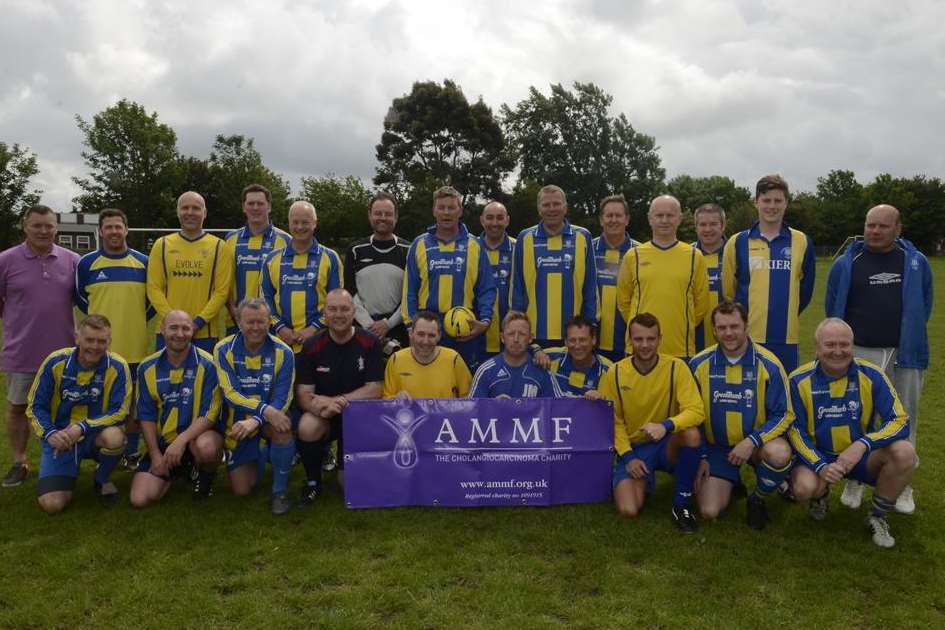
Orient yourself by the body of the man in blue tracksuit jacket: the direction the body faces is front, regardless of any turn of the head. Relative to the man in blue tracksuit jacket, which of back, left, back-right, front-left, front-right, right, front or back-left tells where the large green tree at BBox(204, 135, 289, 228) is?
back-right

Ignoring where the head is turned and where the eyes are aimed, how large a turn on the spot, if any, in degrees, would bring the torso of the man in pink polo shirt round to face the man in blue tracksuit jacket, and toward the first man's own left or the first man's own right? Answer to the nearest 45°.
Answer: approximately 45° to the first man's own left

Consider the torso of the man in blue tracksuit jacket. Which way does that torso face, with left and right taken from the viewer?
facing the viewer

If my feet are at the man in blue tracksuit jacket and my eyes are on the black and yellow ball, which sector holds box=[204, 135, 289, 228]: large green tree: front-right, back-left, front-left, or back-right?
front-right

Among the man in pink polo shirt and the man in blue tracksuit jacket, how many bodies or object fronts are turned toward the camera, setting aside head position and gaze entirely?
2

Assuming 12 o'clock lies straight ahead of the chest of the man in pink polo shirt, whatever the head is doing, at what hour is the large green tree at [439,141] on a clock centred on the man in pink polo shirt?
The large green tree is roughly at 7 o'clock from the man in pink polo shirt.

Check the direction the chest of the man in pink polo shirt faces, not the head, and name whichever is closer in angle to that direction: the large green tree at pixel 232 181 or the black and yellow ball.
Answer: the black and yellow ball

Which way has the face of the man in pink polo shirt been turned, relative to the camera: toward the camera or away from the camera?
toward the camera

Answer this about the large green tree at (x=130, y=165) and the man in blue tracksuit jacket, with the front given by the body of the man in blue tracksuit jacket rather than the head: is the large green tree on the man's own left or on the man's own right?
on the man's own right

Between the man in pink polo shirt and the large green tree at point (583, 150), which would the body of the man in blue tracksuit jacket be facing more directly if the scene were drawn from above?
the man in pink polo shirt

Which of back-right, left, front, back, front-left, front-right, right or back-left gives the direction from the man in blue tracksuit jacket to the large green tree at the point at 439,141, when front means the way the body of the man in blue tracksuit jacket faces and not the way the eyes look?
back-right

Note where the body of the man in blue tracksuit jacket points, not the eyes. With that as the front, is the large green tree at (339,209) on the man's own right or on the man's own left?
on the man's own right

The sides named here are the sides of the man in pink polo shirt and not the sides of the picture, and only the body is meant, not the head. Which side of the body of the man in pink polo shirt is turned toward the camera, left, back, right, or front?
front

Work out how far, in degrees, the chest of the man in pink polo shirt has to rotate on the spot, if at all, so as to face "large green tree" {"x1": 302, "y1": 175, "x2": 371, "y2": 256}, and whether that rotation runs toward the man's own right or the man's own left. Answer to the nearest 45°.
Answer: approximately 135° to the man's own left
